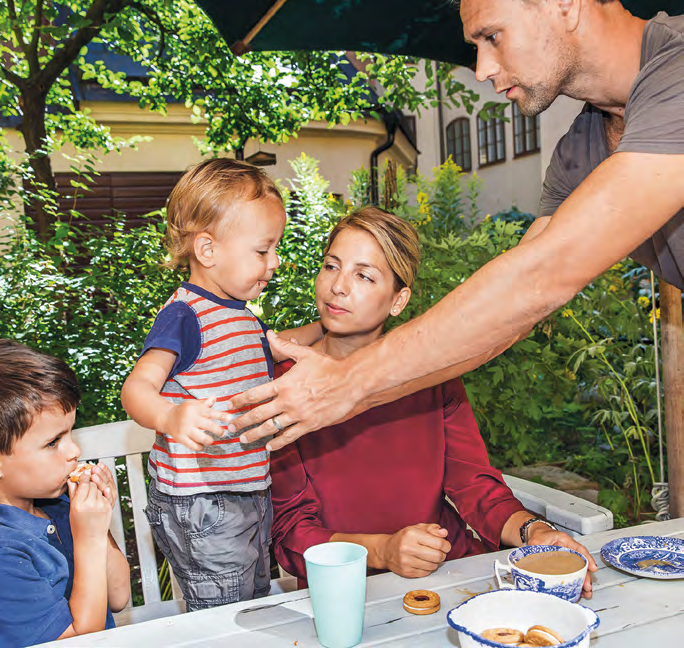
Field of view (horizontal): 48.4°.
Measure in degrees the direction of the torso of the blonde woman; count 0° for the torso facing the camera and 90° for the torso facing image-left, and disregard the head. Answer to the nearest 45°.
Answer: approximately 0°

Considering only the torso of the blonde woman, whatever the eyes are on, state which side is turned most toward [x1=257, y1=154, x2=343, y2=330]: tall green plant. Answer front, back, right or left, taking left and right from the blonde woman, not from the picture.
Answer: back

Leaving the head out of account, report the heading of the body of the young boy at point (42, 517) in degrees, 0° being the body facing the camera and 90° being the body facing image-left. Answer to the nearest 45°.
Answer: approximately 270°

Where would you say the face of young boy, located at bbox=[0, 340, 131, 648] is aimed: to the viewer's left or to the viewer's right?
to the viewer's right
